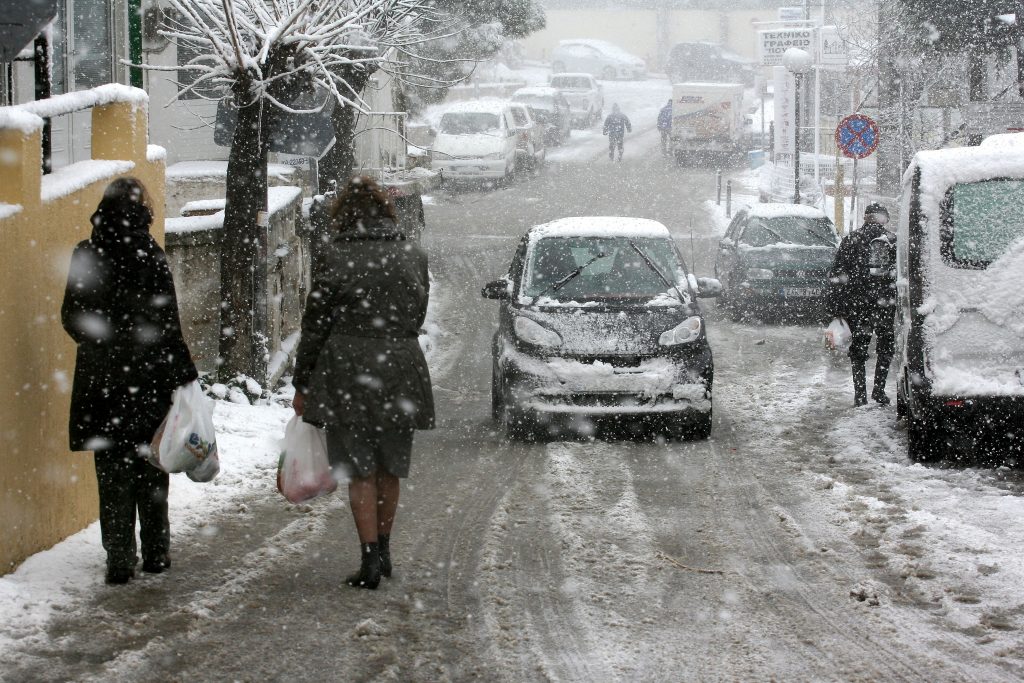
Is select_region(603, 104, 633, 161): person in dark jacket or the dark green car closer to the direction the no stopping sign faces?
the dark green car

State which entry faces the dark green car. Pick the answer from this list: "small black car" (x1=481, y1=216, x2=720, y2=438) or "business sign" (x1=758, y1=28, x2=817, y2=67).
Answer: the business sign

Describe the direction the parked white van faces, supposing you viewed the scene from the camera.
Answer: facing away from the viewer

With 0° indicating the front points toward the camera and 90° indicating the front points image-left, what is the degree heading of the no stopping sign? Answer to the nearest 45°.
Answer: approximately 0°

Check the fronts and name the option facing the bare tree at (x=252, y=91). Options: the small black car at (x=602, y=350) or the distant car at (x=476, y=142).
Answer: the distant car at (x=476, y=142)

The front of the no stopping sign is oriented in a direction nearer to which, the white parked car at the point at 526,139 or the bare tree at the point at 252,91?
the bare tree

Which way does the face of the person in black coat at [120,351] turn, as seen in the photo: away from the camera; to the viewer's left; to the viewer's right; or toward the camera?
away from the camera

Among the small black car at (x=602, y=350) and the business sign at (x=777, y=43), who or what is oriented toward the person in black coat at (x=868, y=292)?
the business sign
